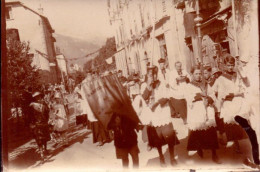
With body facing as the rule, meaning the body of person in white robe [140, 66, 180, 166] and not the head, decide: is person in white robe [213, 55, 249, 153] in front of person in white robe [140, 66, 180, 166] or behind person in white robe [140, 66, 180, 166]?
behind

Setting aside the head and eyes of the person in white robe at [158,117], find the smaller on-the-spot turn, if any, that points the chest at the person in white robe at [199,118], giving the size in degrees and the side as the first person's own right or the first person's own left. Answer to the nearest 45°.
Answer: approximately 135° to the first person's own left

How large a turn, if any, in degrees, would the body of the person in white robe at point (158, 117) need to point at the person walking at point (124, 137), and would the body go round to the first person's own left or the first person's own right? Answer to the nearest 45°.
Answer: approximately 45° to the first person's own right

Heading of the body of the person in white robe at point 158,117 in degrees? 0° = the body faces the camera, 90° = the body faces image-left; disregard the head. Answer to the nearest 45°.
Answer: approximately 45°

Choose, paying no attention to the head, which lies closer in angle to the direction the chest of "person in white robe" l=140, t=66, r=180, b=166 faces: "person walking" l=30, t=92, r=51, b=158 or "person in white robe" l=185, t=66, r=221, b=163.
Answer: the person walking
